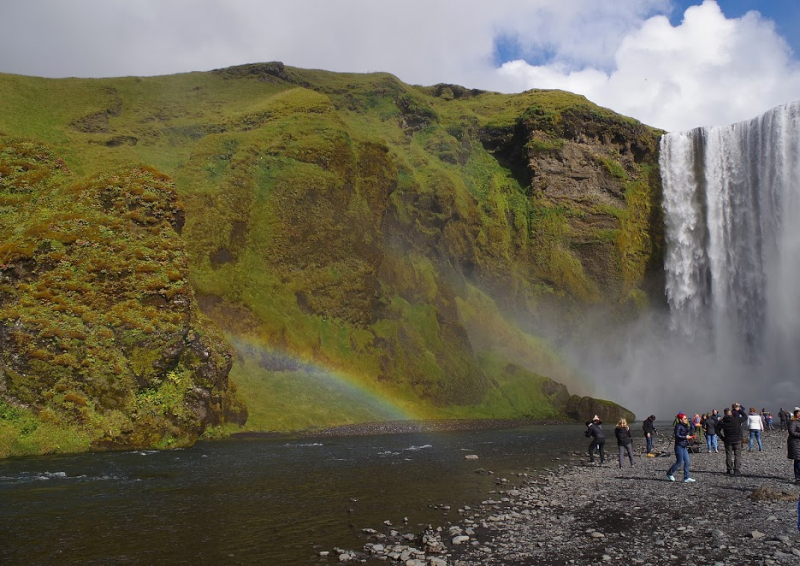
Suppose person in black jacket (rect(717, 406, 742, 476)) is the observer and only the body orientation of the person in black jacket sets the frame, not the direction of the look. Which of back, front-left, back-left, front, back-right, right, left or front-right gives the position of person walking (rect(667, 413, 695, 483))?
back-left

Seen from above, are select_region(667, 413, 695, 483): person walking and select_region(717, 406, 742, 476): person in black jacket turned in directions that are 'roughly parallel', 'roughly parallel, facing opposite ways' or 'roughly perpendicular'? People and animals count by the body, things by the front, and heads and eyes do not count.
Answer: roughly perpendicular

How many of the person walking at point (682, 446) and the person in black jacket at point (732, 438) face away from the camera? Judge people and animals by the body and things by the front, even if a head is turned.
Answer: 1

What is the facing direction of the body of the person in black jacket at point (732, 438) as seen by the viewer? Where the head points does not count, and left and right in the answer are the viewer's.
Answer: facing away from the viewer

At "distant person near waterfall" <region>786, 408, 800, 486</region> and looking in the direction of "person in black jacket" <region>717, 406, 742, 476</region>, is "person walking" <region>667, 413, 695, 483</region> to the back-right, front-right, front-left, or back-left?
front-left

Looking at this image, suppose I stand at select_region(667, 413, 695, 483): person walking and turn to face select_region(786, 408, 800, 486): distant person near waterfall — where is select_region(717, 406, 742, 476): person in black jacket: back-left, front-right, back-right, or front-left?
front-left

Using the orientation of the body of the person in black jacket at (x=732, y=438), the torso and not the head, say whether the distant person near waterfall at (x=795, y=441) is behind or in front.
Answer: behind
